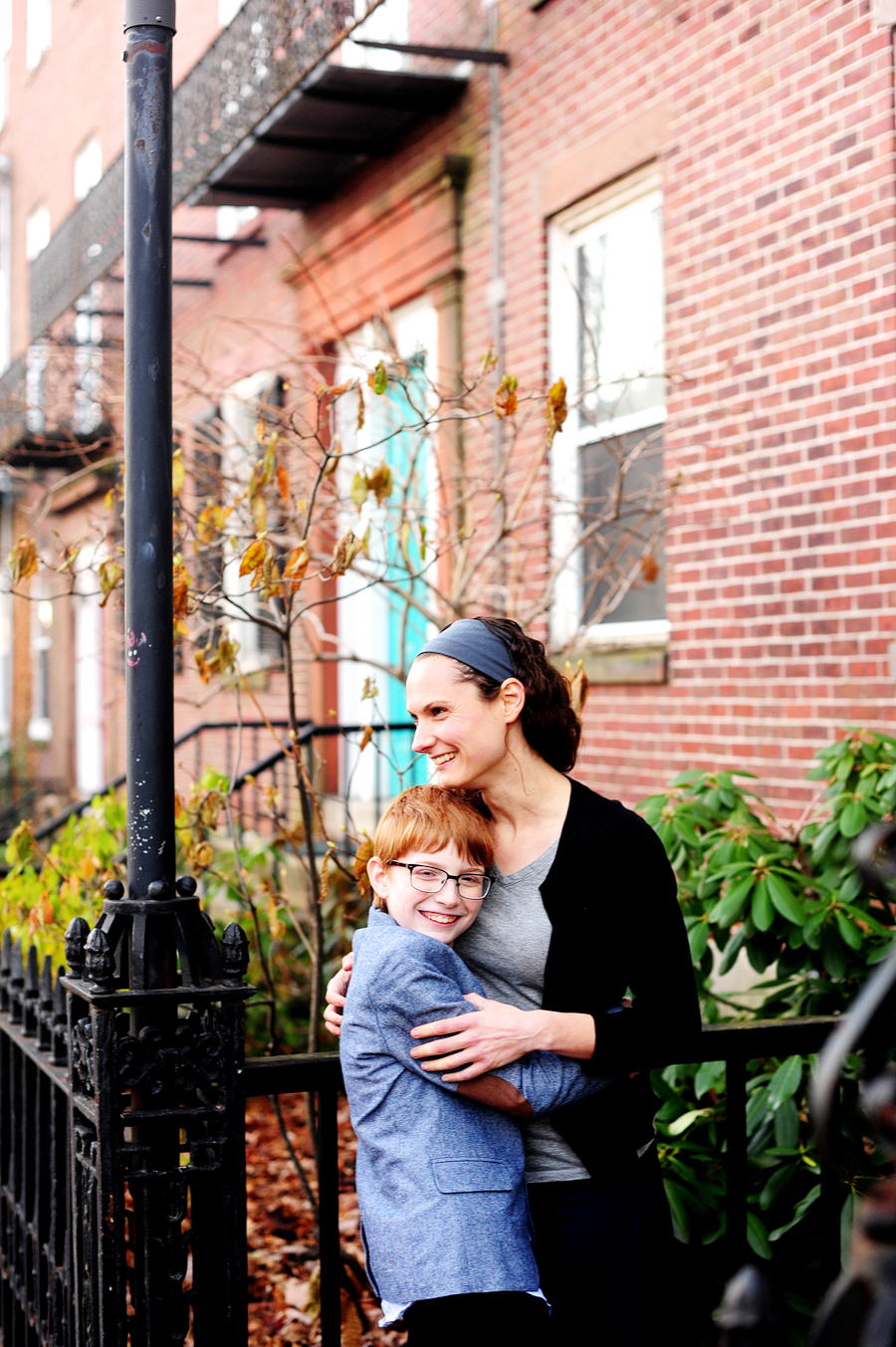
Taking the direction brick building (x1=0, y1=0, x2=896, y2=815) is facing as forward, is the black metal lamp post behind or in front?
in front

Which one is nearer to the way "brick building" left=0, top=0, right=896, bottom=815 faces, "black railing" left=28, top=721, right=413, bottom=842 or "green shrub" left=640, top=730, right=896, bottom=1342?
the green shrub

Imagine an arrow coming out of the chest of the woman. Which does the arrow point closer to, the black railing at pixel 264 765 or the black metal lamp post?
the black metal lamp post

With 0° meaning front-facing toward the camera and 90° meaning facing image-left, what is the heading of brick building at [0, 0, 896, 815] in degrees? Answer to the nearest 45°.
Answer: approximately 45°

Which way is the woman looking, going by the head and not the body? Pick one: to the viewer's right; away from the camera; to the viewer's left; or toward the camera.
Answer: to the viewer's left

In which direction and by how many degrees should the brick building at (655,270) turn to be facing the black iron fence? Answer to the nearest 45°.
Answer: approximately 45° to its left

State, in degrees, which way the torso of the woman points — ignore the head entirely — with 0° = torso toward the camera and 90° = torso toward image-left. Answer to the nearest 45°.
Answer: approximately 45°

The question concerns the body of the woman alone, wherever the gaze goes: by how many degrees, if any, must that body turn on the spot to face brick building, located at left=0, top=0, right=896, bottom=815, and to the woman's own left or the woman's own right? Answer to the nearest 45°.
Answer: approximately 135° to the woman's own right
